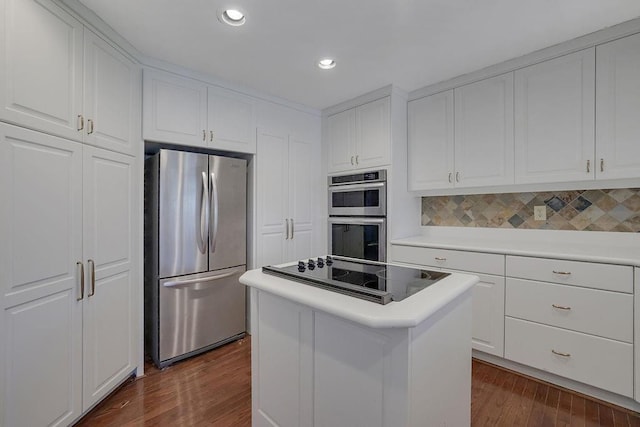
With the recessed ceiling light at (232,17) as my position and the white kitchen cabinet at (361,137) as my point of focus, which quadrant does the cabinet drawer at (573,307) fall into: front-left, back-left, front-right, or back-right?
front-right

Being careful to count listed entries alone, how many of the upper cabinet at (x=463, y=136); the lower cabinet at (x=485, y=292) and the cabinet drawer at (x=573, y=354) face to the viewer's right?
0

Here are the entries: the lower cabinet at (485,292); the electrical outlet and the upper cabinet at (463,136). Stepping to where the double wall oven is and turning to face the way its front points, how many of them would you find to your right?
0

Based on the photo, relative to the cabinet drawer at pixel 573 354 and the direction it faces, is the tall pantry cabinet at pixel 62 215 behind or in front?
in front

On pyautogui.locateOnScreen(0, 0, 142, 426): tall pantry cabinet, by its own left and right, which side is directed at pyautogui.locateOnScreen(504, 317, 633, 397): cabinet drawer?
front

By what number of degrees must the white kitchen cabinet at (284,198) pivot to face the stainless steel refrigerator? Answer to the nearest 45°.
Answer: approximately 90° to its right

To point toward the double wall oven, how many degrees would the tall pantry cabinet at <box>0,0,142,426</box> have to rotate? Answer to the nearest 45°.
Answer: approximately 45° to its left

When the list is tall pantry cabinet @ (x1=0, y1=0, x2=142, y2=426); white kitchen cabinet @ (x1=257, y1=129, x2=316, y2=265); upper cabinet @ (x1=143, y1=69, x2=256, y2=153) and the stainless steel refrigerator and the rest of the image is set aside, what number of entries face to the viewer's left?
0

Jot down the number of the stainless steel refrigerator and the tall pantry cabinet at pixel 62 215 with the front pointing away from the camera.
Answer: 0

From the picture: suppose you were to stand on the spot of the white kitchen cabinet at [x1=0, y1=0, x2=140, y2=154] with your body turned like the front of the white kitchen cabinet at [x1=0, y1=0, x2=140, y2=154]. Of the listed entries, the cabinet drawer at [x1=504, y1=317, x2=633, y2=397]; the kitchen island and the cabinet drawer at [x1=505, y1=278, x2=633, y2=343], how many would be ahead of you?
3

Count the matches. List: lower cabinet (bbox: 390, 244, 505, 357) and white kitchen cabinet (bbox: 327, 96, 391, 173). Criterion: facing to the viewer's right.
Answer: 0

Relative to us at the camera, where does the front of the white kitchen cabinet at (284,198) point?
facing the viewer and to the right of the viewer

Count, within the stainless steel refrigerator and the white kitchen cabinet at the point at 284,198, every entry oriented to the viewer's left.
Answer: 0

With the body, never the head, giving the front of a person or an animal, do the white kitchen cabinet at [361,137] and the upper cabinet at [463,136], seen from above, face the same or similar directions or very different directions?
same or similar directions
